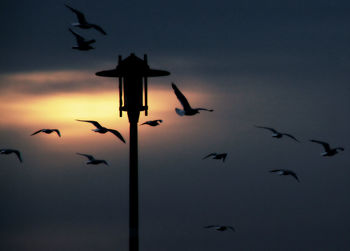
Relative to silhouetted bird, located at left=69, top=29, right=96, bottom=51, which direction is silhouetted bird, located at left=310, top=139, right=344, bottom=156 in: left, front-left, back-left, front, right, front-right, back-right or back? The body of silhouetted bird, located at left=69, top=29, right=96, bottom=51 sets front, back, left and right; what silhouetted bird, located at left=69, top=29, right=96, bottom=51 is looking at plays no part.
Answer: front

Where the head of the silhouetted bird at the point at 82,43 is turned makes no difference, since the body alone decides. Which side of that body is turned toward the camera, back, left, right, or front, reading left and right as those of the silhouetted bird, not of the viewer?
right
